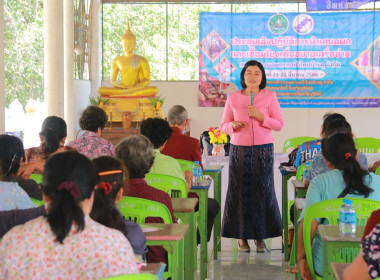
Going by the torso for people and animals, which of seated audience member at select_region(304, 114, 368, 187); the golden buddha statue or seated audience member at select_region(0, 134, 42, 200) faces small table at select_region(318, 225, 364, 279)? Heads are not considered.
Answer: the golden buddha statue

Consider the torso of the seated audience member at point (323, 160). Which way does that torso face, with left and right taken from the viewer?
facing away from the viewer

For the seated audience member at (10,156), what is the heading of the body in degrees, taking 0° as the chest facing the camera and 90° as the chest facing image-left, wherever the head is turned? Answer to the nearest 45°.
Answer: approximately 180°

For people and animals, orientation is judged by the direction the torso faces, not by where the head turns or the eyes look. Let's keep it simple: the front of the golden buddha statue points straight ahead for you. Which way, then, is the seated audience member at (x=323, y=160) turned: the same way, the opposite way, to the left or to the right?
the opposite way

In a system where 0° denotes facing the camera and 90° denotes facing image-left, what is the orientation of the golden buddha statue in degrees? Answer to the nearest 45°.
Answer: approximately 0°

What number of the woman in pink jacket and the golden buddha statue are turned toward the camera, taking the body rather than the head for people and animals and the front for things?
2

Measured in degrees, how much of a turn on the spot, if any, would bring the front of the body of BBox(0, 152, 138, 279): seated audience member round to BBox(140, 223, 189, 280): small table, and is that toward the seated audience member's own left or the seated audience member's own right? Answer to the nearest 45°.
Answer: approximately 45° to the seated audience member's own right

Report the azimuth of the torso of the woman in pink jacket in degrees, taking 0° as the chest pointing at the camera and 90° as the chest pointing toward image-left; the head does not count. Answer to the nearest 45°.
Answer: approximately 0°
